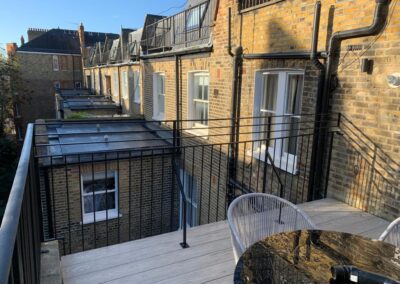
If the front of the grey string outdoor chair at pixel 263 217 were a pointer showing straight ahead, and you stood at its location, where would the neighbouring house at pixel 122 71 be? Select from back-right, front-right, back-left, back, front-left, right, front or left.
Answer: back

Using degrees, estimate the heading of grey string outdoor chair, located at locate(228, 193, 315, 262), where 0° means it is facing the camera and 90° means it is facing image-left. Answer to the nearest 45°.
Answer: approximately 315°

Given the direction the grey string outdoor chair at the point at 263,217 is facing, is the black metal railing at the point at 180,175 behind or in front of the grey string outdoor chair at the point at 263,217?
behind

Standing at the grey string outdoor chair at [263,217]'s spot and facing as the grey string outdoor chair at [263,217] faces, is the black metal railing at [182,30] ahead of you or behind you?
behind

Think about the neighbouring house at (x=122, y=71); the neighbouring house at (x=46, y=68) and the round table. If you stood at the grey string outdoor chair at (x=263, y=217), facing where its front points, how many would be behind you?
2

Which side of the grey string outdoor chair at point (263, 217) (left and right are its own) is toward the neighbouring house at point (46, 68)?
back
